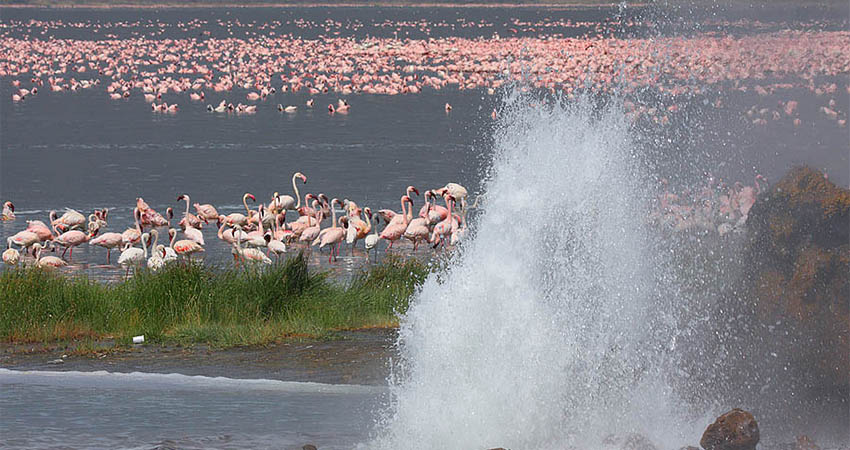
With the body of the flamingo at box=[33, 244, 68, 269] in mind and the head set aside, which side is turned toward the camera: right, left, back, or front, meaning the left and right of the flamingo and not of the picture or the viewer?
left

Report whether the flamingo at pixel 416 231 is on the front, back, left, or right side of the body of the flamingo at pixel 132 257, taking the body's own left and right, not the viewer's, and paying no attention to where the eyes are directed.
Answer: front

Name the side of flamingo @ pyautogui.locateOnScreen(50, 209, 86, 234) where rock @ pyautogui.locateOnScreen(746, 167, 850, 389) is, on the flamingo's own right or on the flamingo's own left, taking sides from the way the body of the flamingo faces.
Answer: on the flamingo's own left

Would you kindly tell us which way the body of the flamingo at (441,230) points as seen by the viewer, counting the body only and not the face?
to the viewer's right

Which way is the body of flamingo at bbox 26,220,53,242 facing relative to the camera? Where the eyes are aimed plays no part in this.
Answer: to the viewer's right

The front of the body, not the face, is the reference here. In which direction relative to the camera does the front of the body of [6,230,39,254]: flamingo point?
to the viewer's left

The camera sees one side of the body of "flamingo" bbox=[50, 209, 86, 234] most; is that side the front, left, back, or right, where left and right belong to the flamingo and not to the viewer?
left

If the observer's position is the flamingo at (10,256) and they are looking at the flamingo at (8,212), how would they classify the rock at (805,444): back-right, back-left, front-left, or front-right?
back-right

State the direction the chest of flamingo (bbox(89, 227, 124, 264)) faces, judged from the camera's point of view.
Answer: to the viewer's right
